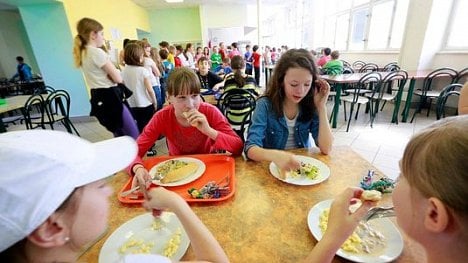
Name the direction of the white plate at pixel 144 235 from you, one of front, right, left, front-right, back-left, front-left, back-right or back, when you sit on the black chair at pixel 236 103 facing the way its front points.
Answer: back

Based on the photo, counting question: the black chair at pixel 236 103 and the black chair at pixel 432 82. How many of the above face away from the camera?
1

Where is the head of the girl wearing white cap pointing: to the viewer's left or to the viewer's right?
to the viewer's right

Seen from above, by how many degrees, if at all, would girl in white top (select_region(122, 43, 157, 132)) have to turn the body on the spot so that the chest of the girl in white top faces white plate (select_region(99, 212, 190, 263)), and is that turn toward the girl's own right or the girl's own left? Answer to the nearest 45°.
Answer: approximately 135° to the girl's own right

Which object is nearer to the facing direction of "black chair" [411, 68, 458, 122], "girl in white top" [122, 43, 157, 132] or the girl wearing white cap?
the girl in white top

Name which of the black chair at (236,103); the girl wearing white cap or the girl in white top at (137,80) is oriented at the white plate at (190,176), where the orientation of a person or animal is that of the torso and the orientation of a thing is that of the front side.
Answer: the girl wearing white cap

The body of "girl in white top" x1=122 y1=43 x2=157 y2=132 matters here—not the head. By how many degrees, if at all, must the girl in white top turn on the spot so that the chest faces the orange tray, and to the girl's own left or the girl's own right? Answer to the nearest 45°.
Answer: approximately 135° to the girl's own right

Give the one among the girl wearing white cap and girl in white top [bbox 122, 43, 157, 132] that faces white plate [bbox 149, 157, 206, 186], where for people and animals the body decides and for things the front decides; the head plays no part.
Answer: the girl wearing white cap

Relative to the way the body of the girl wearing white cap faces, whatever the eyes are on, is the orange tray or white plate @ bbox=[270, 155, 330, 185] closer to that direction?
the orange tray

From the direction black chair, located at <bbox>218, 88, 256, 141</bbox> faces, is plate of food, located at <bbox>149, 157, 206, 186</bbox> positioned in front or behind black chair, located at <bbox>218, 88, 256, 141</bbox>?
behind

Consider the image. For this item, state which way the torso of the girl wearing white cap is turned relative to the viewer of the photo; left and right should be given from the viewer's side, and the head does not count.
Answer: facing away from the viewer and to the right of the viewer
